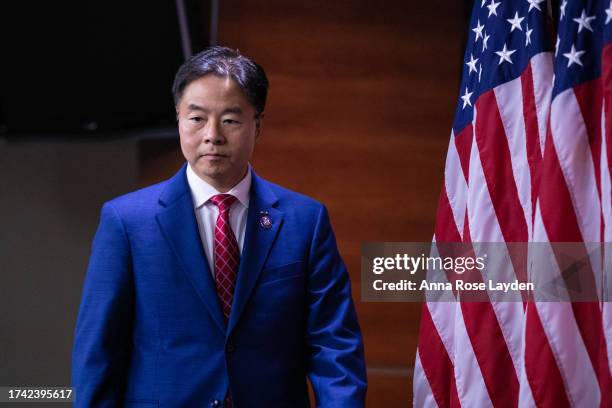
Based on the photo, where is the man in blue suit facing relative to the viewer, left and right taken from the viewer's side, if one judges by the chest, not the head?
facing the viewer

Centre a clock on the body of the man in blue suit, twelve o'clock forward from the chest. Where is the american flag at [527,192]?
The american flag is roughly at 8 o'clock from the man in blue suit.
